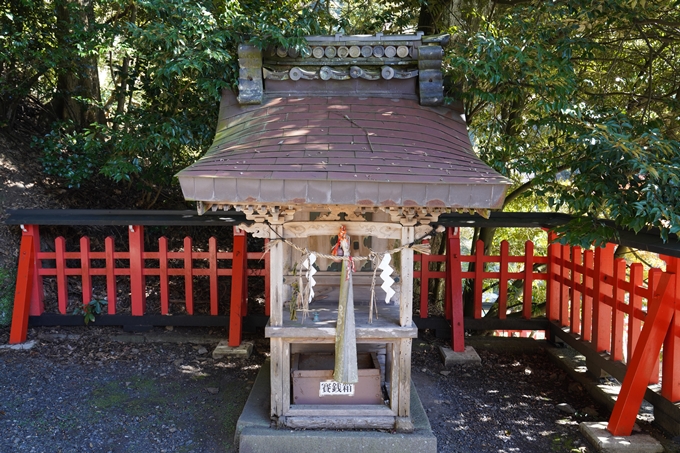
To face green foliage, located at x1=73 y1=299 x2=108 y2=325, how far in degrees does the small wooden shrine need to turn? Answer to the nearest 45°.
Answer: approximately 135° to its right

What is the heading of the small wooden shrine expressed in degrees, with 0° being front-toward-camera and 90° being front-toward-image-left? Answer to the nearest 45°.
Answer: approximately 0°
